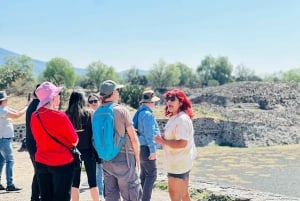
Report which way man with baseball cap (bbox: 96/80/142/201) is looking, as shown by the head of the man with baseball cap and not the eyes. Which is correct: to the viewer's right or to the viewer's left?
to the viewer's right

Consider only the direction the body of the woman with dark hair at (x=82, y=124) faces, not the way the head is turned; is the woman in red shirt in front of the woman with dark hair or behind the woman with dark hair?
behind

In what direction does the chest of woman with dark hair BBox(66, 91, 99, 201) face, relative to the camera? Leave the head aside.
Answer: away from the camera

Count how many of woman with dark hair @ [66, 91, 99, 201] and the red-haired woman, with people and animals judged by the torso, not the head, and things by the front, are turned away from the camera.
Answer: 1

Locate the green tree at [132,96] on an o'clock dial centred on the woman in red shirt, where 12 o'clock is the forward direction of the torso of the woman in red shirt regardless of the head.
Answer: The green tree is roughly at 11 o'clock from the woman in red shirt.

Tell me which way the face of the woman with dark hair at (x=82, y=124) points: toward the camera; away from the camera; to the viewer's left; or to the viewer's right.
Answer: away from the camera

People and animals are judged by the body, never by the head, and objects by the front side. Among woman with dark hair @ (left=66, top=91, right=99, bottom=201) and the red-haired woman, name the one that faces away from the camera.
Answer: the woman with dark hair

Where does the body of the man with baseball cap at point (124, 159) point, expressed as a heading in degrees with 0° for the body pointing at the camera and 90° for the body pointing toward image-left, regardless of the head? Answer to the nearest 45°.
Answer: approximately 225°

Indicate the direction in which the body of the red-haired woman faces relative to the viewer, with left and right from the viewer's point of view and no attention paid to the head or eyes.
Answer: facing to the left of the viewer

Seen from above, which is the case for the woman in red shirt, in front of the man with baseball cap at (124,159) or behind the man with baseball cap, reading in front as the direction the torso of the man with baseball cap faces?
behind
